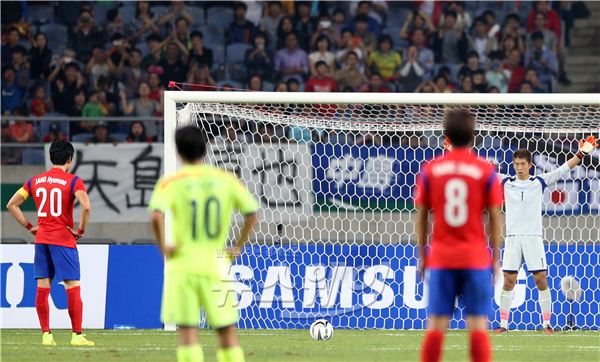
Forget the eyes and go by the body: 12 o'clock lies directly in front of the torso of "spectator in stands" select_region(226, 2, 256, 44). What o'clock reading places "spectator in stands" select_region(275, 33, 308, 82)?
"spectator in stands" select_region(275, 33, 308, 82) is roughly at 10 o'clock from "spectator in stands" select_region(226, 2, 256, 44).

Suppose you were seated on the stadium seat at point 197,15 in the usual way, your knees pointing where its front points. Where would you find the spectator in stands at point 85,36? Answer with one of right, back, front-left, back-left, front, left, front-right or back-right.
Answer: right

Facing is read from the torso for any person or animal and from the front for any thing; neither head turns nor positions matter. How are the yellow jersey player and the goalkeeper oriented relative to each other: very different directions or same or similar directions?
very different directions

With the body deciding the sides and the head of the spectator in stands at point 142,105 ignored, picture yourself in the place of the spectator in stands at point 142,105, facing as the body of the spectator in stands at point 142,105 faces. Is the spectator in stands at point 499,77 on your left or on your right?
on your left

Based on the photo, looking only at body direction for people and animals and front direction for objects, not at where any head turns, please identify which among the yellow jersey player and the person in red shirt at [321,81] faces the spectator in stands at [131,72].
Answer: the yellow jersey player

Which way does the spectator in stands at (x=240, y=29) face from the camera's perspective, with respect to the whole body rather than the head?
toward the camera

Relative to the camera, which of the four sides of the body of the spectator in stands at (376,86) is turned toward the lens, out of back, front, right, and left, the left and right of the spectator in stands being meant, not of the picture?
front

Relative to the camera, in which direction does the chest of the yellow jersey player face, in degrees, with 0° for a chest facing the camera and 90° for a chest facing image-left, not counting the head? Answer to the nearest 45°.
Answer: approximately 180°

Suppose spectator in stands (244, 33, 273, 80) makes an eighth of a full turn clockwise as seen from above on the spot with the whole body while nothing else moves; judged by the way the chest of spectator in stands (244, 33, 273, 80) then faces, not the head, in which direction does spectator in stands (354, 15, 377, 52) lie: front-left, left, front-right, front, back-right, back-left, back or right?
back-left

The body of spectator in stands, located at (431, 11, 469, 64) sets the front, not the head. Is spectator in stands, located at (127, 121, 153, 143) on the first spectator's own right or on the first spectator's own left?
on the first spectator's own right

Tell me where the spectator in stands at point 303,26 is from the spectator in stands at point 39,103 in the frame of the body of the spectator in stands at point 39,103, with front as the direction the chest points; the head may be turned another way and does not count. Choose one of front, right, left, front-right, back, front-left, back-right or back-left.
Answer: left

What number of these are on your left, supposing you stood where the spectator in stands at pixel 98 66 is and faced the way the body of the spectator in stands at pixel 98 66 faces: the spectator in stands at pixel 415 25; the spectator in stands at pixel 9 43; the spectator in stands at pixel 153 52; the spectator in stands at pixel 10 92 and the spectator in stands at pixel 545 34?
3

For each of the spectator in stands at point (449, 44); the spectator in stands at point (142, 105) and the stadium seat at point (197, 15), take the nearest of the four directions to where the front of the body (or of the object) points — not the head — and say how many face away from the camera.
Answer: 0

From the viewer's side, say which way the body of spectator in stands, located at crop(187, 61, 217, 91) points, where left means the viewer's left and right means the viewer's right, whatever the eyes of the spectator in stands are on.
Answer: facing the viewer

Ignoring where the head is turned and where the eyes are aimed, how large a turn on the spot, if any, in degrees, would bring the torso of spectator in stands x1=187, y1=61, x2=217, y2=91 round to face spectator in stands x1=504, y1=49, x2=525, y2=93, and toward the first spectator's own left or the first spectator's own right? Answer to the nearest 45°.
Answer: approximately 90° to the first spectator's own left
